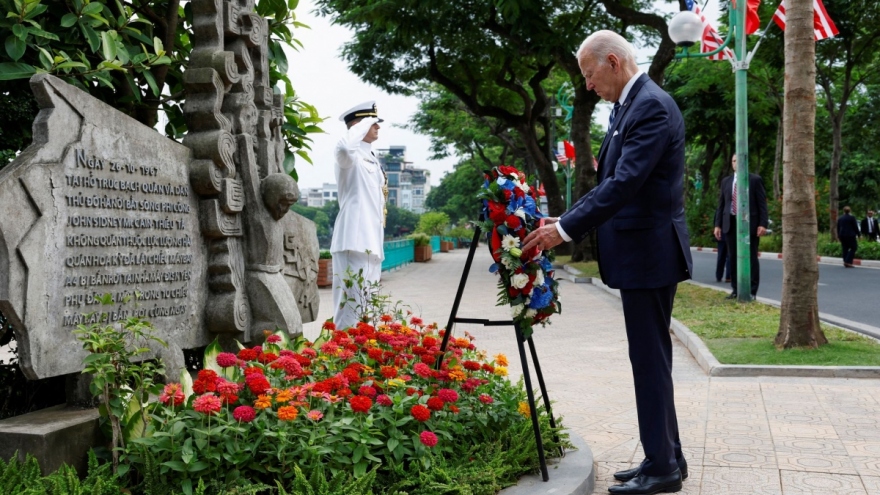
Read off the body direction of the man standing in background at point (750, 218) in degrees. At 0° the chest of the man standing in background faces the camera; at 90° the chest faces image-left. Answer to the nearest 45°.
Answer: approximately 0°

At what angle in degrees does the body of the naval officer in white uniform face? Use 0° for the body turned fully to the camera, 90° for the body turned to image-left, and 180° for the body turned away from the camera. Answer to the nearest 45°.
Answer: approximately 315°

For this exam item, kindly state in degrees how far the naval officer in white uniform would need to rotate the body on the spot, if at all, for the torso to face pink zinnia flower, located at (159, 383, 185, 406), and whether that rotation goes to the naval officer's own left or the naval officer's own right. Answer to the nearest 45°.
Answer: approximately 45° to the naval officer's own right

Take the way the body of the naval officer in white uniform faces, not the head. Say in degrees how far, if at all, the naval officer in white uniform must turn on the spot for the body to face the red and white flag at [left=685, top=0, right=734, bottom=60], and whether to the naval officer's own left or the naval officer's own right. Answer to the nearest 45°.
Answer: approximately 90° to the naval officer's own left

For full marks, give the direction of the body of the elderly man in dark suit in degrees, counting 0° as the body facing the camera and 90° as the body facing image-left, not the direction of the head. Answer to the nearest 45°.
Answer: approximately 90°

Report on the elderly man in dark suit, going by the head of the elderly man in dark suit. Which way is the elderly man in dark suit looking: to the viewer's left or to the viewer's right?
to the viewer's left
